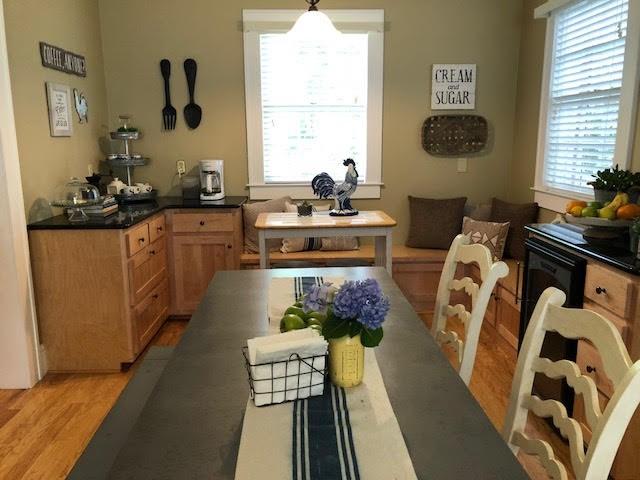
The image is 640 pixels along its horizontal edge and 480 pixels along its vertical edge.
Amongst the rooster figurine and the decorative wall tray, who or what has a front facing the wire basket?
the decorative wall tray

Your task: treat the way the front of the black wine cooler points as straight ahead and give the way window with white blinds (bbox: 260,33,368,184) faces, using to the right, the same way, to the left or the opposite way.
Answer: to the left

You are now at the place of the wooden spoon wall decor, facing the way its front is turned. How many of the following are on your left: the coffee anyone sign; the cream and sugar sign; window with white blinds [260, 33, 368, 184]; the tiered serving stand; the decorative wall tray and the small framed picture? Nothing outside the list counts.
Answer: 3

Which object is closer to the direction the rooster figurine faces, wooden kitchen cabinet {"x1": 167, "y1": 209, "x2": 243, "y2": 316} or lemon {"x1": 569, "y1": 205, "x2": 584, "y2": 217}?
the lemon

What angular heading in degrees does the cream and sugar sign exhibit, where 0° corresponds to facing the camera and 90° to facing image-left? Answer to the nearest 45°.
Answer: approximately 0°

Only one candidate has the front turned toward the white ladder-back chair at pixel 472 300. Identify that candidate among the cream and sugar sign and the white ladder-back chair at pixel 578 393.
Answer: the cream and sugar sign

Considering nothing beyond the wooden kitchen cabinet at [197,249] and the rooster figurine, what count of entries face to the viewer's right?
1

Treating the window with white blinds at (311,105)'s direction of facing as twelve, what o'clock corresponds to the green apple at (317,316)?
The green apple is roughly at 12 o'clock from the window with white blinds.

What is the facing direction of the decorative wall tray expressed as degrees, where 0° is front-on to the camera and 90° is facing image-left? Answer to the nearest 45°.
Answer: approximately 0°
